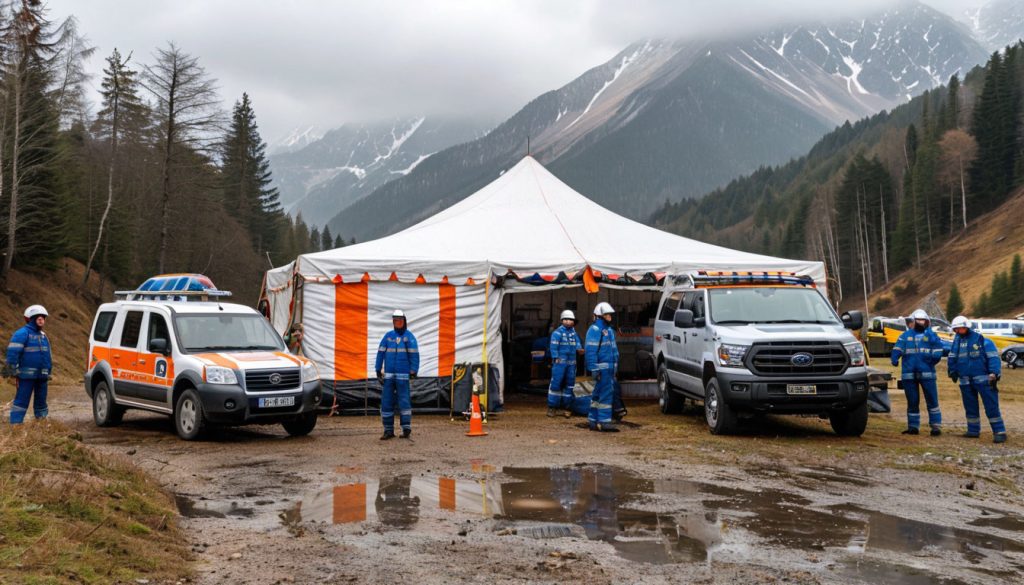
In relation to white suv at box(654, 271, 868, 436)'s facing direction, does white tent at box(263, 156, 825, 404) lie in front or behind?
behind

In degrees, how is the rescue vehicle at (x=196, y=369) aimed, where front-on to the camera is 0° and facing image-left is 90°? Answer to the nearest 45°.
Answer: approximately 315°

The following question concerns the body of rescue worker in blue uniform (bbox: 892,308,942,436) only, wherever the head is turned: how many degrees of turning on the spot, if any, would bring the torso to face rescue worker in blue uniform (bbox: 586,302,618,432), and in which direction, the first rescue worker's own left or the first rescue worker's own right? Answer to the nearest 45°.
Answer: approximately 45° to the first rescue worker's own right

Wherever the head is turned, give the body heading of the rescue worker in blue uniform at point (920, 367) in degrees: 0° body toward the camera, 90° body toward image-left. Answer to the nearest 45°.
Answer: approximately 0°

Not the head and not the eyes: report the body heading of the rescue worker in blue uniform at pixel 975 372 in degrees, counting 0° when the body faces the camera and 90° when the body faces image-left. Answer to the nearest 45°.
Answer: approximately 45°

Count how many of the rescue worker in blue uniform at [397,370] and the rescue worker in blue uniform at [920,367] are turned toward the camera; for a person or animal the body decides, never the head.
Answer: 2
